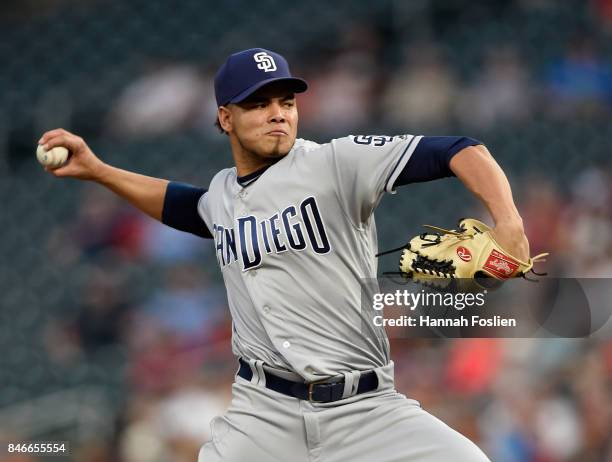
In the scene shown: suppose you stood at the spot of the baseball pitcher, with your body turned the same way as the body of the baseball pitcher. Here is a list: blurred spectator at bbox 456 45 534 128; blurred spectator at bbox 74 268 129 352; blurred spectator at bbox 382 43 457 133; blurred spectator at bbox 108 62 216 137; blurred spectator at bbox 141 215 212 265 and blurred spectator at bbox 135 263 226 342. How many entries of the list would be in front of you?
0

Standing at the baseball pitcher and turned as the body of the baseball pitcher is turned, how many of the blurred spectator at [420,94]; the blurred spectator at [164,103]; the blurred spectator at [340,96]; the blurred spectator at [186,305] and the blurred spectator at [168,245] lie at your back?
5

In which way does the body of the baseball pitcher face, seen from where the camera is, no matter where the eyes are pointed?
toward the camera

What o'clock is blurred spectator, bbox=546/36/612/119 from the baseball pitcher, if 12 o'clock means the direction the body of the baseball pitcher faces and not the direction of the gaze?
The blurred spectator is roughly at 7 o'clock from the baseball pitcher.

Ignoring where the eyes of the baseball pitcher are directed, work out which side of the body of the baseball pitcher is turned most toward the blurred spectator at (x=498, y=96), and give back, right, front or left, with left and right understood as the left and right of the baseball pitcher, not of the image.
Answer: back

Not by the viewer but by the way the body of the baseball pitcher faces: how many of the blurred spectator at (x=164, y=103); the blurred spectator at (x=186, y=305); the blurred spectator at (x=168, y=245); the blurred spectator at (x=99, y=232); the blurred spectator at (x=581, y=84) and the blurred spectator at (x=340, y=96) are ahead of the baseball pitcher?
0

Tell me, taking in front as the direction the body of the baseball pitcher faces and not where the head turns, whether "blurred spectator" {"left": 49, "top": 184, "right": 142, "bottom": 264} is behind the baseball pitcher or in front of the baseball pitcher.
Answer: behind

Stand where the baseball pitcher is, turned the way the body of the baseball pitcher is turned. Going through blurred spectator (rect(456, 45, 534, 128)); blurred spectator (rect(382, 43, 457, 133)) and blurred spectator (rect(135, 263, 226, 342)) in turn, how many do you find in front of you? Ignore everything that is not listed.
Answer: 0

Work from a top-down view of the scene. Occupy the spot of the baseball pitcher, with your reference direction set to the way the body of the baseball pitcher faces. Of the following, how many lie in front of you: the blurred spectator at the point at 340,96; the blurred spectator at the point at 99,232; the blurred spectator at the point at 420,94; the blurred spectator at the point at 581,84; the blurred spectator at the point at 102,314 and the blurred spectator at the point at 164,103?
0

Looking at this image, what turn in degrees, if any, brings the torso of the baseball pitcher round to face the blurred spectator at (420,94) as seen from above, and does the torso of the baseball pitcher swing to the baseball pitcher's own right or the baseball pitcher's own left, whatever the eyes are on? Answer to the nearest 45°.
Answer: approximately 180°

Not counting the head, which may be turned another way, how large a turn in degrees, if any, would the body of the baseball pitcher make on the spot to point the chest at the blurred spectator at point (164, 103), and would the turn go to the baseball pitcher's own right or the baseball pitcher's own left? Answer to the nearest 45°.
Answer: approximately 180°

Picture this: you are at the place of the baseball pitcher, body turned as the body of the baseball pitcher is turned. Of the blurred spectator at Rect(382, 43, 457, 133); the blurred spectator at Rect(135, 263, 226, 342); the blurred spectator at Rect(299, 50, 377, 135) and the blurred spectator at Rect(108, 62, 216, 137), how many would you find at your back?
4

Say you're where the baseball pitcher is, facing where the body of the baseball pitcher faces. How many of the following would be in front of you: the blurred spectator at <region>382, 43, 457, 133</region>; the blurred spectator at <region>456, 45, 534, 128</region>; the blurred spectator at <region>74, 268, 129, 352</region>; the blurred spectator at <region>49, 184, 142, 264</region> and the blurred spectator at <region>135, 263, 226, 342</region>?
0

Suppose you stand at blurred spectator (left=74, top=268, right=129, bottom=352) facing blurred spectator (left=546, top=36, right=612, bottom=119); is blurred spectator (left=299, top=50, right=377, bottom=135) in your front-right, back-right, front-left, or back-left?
front-left

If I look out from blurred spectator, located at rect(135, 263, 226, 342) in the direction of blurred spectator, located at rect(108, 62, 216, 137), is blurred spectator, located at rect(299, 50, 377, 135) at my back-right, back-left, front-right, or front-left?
front-right

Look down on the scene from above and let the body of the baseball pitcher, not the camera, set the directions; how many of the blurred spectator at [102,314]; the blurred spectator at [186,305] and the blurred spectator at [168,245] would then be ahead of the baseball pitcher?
0

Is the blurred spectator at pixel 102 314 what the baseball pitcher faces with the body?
no

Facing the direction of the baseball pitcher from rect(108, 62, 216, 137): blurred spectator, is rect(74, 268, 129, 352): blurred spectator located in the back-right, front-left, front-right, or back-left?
front-right

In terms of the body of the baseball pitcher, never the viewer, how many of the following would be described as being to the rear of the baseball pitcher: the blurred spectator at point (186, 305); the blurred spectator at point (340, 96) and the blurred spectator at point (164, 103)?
3

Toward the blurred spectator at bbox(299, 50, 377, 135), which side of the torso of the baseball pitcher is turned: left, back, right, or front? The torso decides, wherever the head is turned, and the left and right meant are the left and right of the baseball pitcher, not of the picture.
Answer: back
